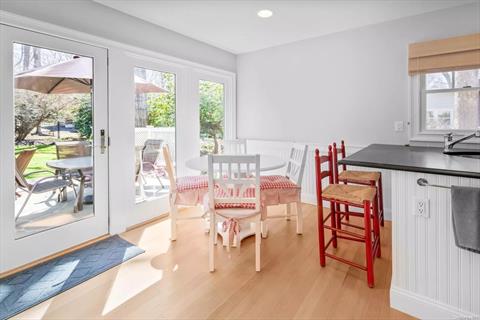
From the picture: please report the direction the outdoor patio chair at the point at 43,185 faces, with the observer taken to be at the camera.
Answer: facing away from the viewer and to the right of the viewer

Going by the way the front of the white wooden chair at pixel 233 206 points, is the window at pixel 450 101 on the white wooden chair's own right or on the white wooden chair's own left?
on the white wooden chair's own right

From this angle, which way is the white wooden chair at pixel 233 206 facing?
away from the camera

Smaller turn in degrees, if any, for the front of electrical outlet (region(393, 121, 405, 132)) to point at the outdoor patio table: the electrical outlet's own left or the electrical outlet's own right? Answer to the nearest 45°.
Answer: approximately 45° to the electrical outlet's own right

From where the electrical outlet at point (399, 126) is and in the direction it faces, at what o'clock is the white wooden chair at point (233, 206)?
The white wooden chair is roughly at 1 o'clock from the electrical outlet.

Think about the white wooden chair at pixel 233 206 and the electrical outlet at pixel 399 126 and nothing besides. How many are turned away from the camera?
1

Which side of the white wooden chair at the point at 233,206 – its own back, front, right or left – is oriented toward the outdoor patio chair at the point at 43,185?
left

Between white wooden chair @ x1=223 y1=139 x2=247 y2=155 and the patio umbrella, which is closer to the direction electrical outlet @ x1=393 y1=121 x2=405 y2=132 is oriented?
the patio umbrella
